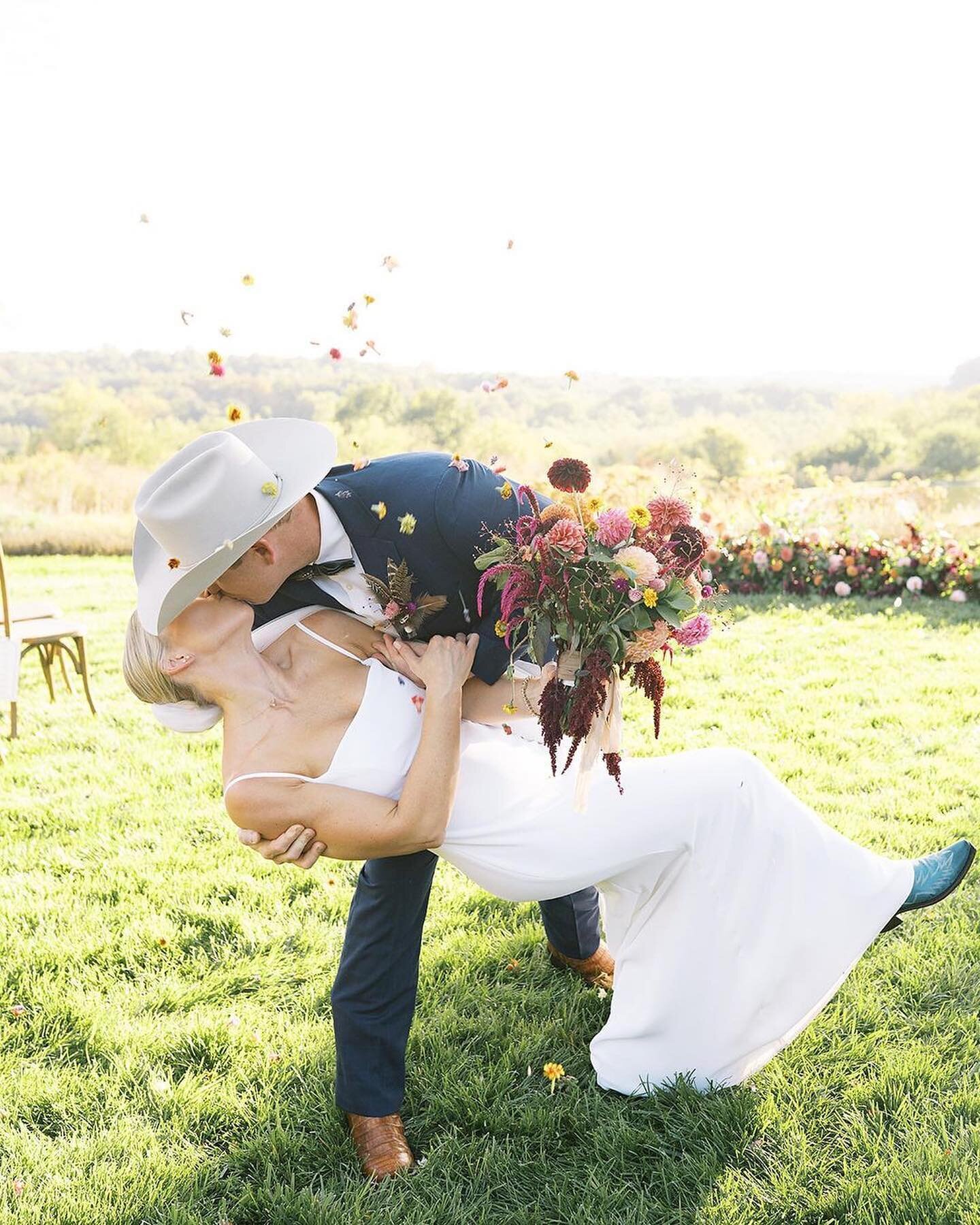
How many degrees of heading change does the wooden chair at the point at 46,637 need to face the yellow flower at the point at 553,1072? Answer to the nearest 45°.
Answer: approximately 90° to its right

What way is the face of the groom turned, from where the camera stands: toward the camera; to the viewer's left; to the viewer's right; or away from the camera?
to the viewer's left

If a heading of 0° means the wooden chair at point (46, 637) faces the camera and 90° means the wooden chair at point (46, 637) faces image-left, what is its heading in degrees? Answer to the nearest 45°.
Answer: approximately 270°

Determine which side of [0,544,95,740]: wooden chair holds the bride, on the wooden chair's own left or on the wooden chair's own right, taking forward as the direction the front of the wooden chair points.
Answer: on the wooden chair's own right
